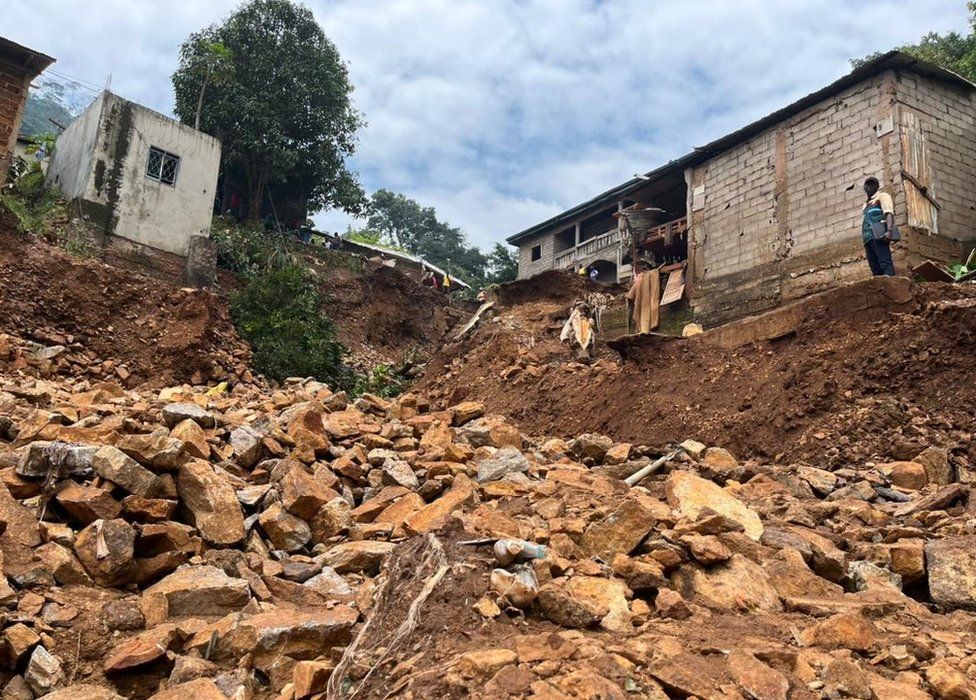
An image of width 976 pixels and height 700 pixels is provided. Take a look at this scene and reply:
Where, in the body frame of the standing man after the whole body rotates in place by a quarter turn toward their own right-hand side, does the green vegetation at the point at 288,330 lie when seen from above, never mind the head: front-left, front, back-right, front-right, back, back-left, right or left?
front-left

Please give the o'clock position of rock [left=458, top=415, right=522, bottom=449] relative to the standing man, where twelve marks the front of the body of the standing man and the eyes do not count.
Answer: The rock is roughly at 12 o'clock from the standing man.

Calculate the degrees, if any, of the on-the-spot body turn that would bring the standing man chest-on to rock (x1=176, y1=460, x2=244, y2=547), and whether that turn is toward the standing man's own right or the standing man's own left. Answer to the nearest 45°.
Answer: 0° — they already face it

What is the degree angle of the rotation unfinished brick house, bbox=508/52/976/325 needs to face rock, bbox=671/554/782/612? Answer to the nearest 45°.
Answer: approximately 45° to its left

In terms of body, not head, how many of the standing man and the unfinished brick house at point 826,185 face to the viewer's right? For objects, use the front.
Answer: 0

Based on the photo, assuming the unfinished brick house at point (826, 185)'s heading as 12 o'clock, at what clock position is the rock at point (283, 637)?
The rock is roughly at 11 o'clock from the unfinished brick house.

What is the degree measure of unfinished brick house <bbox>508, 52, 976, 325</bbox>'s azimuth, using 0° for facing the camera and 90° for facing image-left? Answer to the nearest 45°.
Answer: approximately 45°

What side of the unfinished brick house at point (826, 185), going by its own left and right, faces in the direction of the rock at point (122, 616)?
front

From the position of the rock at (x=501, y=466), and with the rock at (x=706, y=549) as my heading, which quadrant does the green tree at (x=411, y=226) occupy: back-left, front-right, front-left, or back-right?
back-left

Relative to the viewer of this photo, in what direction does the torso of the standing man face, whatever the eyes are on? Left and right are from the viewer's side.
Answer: facing the viewer and to the left of the viewer

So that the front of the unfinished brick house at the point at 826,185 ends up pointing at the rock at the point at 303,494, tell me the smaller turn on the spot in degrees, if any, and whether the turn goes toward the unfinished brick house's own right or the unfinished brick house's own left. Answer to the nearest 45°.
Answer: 0° — it already faces it

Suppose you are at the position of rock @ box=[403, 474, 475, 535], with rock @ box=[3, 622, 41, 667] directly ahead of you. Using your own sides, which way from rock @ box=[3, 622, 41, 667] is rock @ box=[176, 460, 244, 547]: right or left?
right

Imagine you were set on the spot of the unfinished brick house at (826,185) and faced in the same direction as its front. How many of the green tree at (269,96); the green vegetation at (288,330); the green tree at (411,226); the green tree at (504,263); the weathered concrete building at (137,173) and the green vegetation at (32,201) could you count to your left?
0

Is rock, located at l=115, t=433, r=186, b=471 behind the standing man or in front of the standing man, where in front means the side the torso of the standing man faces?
in front

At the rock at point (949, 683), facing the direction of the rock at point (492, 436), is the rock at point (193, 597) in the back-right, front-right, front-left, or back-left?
front-left

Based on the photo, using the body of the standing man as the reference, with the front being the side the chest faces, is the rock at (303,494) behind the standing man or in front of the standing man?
in front

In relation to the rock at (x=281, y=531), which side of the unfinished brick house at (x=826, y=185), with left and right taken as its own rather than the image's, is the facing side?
front

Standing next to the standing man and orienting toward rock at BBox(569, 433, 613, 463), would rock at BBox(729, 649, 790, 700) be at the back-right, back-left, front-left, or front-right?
front-left
